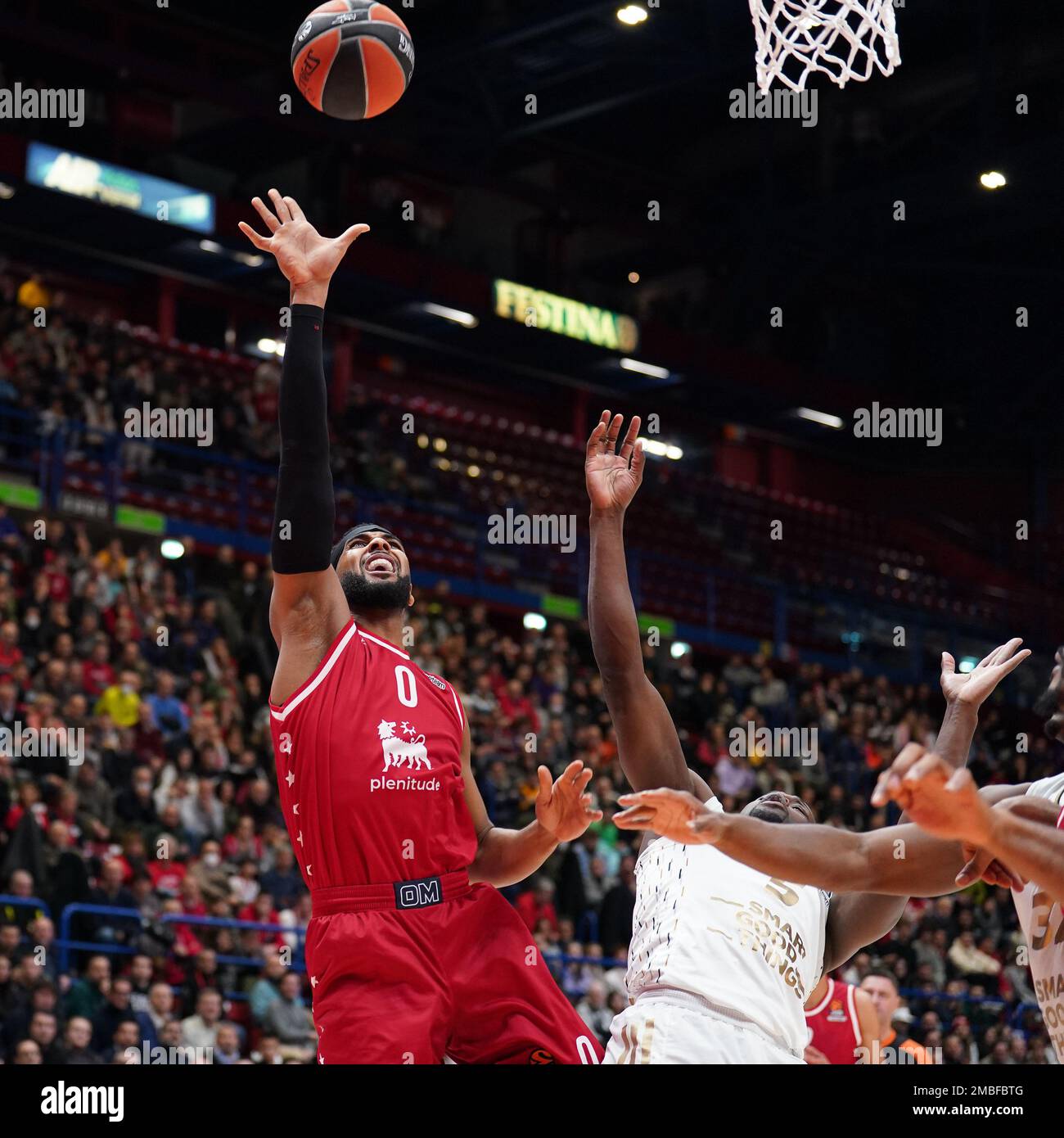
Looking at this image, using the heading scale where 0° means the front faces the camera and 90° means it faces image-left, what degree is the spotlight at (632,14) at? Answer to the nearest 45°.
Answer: approximately 0°

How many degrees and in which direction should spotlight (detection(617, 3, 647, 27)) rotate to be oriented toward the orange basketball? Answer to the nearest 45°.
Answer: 0° — it already faces it
